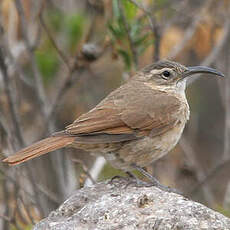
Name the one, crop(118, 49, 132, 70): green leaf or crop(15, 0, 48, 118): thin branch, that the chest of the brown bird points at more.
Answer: the green leaf

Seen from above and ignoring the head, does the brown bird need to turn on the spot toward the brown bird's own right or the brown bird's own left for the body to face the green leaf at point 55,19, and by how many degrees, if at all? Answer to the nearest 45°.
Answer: approximately 90° to the brown bird's own left

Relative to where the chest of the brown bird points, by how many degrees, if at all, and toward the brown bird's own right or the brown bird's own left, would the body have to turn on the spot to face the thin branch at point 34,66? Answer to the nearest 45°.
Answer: approximately 135° to the brown bird's own left

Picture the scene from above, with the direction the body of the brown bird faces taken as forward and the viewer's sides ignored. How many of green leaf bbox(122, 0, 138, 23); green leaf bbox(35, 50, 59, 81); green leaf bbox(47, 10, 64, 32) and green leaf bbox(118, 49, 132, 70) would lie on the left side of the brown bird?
4

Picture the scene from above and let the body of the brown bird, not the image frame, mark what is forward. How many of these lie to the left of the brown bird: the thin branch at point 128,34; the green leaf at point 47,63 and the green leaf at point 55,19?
3

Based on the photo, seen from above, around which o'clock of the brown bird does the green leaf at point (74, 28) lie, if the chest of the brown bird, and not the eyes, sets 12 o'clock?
The green leaf is roughly at 9 o'clock from the brown bird.

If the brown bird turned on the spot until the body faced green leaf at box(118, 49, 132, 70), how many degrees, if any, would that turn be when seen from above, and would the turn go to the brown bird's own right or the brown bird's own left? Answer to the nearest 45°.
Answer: approximately 90° to the brown bird's own left

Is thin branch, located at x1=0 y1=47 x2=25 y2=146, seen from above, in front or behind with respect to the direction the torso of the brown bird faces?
behind

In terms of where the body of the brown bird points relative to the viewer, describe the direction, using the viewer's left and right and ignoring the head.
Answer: facing to the right of the viewer
